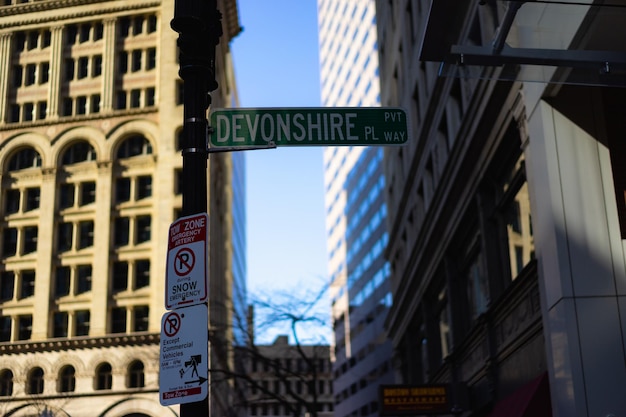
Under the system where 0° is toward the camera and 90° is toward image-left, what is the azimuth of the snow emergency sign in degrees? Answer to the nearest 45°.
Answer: approximately 45°

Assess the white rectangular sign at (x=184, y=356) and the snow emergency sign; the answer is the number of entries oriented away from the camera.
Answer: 0
